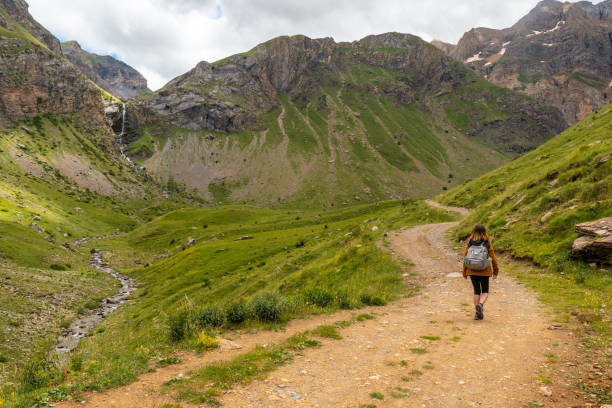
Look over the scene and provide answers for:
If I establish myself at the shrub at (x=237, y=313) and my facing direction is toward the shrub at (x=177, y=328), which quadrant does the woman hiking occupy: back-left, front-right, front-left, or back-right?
back-left

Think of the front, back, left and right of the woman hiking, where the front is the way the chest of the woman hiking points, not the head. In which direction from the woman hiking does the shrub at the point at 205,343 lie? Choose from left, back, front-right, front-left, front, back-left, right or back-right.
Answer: back-left

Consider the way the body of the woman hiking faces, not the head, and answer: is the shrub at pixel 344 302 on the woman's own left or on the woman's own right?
on the woman's own left

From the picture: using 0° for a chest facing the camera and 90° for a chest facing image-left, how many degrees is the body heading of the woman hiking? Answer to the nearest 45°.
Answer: approximately 180°

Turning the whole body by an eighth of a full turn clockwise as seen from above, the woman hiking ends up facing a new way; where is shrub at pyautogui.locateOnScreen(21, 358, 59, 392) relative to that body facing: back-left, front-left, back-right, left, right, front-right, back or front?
back

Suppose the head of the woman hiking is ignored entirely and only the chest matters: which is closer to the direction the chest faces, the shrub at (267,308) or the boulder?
the boulder

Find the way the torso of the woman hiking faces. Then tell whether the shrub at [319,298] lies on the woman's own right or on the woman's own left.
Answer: on the woman's own left

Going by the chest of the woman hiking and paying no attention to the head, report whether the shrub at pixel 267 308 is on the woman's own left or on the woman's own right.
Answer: on the woman's own left

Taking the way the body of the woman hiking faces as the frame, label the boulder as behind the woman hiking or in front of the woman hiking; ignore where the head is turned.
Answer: in front

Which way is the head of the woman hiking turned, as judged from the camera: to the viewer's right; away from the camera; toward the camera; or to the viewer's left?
away from the camera
